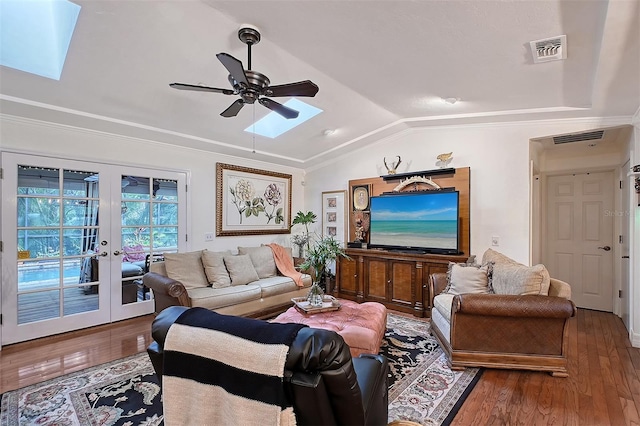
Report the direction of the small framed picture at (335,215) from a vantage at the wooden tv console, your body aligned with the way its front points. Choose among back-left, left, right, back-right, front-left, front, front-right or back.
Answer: right

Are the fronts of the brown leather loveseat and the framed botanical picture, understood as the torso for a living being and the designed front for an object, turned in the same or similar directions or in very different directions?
very different directions

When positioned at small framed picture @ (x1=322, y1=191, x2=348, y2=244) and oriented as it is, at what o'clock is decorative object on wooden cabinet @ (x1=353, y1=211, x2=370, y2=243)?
The decorative object on wooden cabinet is roughly at 9 o'clock from the small framed picture.

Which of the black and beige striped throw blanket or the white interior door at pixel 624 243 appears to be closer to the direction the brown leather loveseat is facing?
the black and beige striped throw blanket

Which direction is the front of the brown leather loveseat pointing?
to the viewer's left

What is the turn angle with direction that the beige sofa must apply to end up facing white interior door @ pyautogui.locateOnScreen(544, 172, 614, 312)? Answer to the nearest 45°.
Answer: approximately 45° to its left

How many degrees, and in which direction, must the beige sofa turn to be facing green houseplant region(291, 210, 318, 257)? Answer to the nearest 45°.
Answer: approximately 90° to its left

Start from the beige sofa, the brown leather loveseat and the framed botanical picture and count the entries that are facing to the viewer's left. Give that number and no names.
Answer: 1
